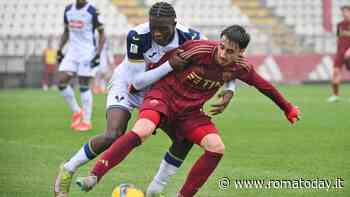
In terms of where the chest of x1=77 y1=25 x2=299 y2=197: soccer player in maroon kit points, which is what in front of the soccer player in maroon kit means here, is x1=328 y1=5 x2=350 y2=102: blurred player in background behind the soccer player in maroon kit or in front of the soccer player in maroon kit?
behind

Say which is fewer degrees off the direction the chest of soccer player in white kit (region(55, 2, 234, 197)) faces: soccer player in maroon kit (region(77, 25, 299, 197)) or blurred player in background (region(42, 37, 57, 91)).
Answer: the soccer player in maroon kit

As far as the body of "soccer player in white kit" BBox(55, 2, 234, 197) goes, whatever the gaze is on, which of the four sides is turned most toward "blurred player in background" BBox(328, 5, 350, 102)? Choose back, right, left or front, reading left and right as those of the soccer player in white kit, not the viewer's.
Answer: left

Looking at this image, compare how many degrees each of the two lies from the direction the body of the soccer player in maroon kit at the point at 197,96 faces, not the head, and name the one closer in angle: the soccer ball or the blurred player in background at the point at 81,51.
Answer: the soccer ball

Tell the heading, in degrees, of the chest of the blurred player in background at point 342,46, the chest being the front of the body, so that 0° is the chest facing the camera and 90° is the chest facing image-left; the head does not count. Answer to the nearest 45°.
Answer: approximately 45°

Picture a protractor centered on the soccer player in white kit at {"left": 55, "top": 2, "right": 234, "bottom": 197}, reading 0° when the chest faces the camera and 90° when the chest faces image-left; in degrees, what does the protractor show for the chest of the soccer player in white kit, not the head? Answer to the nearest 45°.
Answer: approximately 315°
